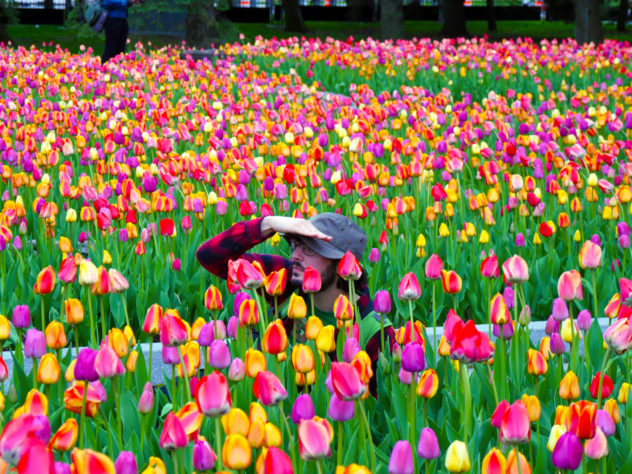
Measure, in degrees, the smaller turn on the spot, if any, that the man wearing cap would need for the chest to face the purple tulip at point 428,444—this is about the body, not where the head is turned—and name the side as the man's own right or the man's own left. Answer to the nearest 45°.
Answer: approximately 45° to the man's own left

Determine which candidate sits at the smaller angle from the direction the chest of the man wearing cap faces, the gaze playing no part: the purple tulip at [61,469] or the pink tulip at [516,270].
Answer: the purple tulip

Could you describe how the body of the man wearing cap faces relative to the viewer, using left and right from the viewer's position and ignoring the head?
facing the viewer and to the left of the viewer

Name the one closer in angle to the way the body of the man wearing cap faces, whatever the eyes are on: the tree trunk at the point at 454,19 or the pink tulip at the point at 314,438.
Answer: the pink tulip

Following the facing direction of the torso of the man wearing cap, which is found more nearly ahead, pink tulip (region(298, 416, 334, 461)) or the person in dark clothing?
the pink tulip

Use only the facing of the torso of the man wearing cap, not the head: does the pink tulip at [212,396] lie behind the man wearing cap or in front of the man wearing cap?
in front

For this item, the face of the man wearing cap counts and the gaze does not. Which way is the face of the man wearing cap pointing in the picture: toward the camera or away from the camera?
toward the camera

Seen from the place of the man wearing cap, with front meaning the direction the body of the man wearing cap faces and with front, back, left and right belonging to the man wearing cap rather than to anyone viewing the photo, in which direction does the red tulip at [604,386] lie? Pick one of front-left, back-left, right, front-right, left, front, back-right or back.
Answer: left

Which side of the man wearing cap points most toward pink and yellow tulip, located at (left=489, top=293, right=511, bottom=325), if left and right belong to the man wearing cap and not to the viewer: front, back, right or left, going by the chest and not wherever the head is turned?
left

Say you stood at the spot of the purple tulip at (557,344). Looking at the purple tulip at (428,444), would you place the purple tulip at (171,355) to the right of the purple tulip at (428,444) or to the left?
right

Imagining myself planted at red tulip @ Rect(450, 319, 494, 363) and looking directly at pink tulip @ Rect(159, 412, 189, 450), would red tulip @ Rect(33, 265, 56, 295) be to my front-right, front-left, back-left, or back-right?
front-right

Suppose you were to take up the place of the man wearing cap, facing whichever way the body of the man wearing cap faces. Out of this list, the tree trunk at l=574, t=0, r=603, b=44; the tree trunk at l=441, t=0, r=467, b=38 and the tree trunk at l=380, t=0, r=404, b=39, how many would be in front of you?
0

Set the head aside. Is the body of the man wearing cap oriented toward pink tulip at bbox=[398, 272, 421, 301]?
no

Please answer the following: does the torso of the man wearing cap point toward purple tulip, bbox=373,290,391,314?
no

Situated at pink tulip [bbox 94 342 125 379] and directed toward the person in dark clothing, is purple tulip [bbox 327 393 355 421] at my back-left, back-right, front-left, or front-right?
back-right

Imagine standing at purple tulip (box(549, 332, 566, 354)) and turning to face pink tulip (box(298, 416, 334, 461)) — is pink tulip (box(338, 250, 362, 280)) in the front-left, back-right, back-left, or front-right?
front-right

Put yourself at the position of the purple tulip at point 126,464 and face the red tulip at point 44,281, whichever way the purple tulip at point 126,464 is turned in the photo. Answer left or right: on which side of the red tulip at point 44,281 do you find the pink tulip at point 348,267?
right
